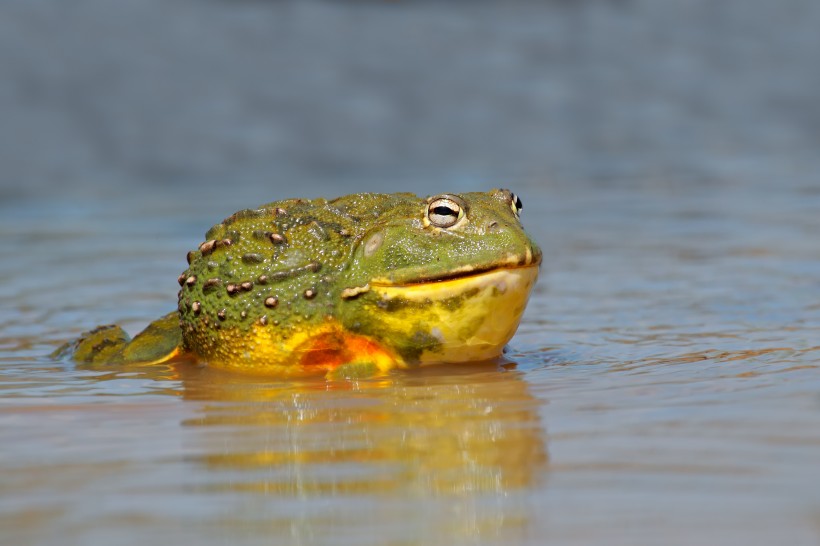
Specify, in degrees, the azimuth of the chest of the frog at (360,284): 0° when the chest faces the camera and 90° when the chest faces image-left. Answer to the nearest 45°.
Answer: approximately 315°
